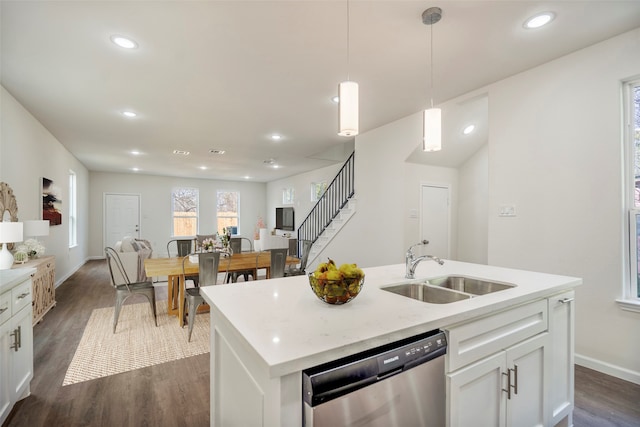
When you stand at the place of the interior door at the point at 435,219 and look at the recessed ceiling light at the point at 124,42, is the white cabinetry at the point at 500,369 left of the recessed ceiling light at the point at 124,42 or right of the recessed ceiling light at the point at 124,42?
left

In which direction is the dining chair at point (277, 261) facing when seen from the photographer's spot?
facing away from the viewer and to the left of the viewer

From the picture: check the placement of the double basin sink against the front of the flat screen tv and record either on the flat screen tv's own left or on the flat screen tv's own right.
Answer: on the flat screen tv's own left

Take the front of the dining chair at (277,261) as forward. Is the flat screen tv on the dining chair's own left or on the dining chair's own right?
on the dining chair's own right

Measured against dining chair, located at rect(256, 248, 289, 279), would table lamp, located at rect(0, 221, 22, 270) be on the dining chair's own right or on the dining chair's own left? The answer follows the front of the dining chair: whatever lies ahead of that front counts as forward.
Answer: on the dining chair's own left

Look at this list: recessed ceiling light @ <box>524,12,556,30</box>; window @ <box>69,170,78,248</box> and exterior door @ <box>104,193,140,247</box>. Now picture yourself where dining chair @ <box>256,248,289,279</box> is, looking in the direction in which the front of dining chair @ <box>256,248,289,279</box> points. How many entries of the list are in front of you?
2

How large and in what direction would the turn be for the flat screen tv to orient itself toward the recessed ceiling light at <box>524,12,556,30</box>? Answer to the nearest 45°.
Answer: approximately 45° to its left

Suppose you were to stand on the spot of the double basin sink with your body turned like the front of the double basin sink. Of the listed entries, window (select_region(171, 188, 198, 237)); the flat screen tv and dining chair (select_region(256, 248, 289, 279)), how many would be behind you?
3

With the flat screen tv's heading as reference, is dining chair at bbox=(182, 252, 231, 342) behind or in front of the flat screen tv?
in front

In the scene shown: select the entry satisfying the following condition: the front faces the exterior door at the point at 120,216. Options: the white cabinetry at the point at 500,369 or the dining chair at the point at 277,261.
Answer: the dining chair

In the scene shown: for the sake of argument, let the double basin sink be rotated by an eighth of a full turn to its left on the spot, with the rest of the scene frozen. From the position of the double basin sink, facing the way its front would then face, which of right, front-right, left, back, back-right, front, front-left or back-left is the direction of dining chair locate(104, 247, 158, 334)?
back

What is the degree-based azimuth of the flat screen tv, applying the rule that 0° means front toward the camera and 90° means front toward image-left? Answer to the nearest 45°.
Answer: approximately 45°

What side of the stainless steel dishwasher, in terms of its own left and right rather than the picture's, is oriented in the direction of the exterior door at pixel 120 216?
back

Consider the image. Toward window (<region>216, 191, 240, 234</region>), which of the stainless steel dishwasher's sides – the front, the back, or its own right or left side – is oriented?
back

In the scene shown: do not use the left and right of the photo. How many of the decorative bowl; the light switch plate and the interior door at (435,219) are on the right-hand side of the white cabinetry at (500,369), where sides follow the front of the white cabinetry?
1

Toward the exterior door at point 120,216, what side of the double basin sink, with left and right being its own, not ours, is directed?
back

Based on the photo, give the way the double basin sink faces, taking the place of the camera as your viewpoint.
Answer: facing the viewer and to the right of the viewer

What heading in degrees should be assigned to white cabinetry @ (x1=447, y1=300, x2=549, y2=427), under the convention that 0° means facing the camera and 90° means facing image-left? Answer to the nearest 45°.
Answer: approximately 315°
